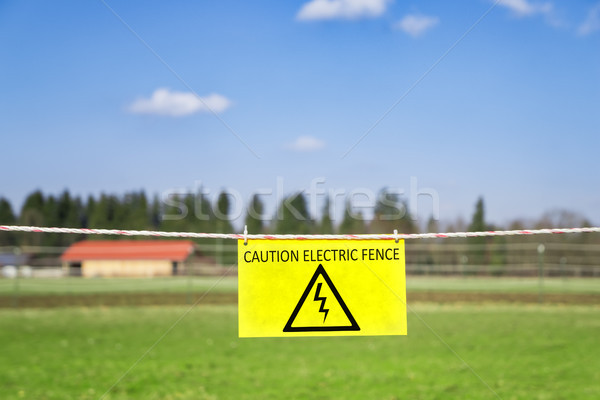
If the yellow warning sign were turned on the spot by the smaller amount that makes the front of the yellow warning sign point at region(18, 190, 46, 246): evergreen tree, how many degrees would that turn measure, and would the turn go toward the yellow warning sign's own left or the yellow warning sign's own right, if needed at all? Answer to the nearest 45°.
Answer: approximately 135° to the yellow warning sign's own right

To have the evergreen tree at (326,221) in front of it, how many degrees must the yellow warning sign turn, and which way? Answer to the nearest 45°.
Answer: approximately 180°

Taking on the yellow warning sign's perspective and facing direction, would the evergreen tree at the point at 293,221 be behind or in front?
behind

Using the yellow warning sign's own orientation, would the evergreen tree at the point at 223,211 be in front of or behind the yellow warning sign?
behind

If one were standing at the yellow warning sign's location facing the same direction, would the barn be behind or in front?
behind

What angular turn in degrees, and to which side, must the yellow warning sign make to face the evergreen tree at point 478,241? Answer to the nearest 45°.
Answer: approximately 180°

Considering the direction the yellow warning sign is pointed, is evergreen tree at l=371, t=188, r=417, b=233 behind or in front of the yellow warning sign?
behind

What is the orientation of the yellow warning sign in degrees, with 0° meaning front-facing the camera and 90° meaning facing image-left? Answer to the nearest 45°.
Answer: approximately 0°

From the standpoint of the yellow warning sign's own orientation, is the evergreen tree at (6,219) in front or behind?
behind
